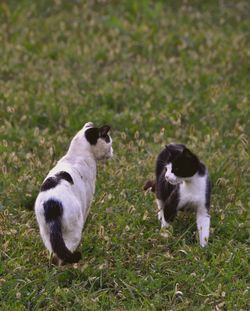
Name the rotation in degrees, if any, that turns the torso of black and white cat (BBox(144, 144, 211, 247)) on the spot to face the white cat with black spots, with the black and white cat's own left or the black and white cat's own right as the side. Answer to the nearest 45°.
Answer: approximately 45° to the black and white cat's own right

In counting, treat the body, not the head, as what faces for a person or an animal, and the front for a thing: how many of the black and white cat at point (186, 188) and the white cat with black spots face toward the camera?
1

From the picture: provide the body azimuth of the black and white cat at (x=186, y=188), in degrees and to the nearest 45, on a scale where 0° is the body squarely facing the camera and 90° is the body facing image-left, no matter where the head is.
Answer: approximately 0°

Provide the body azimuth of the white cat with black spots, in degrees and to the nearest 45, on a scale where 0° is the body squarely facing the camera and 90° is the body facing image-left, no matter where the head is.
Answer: approximately 225°
